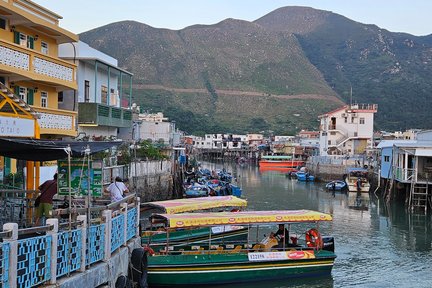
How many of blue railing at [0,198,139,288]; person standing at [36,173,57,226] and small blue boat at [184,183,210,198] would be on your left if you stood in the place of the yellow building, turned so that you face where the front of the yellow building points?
1

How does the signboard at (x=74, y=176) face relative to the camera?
toward the camera

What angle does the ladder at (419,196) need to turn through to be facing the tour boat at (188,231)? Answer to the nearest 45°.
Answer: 0° — it already faces it

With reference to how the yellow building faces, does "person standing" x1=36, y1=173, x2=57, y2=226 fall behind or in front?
in front

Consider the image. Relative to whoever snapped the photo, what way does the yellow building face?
facing the viewer and to the right of the viewer

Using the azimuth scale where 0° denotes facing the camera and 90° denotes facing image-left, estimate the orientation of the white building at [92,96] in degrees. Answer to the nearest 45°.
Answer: approximately 315°

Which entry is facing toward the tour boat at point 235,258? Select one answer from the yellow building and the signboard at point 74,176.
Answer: the yellow building

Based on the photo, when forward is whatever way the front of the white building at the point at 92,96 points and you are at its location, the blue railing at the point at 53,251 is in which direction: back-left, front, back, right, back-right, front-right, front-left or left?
front-right

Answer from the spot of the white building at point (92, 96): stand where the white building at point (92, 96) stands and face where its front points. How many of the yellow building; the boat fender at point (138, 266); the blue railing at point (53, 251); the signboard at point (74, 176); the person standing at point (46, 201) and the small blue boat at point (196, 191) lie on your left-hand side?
1

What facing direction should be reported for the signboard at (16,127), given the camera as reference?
facing the viewer

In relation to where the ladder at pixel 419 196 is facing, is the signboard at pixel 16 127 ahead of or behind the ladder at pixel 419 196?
ahead

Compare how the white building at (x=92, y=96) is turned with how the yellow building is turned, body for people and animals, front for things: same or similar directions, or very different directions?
same or similar directions

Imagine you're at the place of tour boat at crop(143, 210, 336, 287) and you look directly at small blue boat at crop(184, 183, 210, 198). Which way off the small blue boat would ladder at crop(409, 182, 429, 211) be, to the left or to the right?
right
